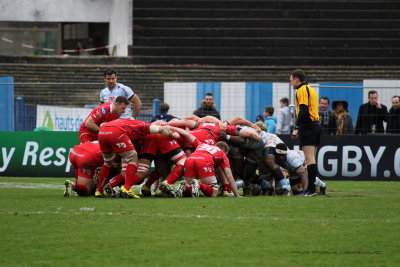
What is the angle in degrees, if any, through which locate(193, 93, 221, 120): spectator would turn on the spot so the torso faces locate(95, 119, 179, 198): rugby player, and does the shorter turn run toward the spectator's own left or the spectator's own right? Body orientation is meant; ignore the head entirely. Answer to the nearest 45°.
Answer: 0° — they already face them

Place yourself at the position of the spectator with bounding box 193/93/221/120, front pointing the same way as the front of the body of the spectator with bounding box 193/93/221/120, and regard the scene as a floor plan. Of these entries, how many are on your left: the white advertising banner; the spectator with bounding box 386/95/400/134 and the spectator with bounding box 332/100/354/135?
2

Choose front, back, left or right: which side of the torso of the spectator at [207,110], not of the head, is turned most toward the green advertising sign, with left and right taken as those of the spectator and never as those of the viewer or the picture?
right

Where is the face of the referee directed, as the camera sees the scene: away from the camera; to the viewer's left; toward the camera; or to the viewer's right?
to the viewer's left

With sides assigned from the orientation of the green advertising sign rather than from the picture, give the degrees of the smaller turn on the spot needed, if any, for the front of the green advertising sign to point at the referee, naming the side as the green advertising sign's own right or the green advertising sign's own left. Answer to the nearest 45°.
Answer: approximately 45° to the green advertising sign's own left

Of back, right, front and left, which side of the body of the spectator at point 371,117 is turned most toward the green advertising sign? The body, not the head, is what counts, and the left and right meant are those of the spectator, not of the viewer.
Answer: right

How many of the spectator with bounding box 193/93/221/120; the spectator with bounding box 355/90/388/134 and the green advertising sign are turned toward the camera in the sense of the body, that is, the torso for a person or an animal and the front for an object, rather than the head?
3

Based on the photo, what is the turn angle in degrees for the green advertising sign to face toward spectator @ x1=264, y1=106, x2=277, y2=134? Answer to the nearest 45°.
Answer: approximately 90° to its left

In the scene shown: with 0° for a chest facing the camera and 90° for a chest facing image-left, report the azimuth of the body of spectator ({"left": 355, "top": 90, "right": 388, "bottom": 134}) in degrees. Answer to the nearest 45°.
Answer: approximately 0°
